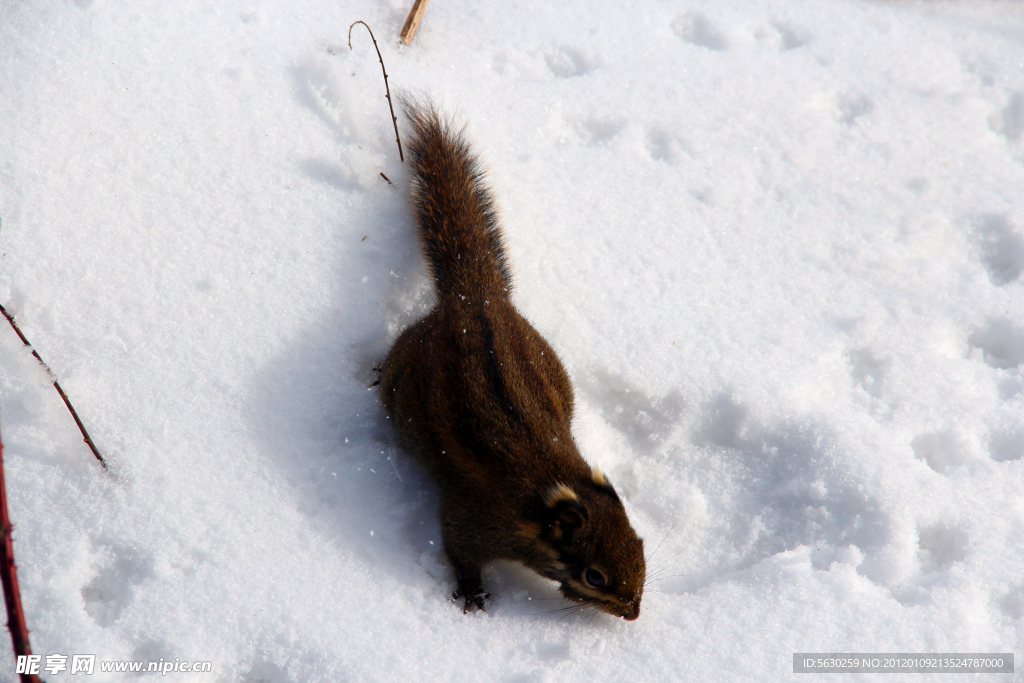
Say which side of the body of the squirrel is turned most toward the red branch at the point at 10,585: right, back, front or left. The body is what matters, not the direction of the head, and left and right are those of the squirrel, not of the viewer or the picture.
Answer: right

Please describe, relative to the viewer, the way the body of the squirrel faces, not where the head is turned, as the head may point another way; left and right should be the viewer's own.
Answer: facing the viewer and to the right of the viewer

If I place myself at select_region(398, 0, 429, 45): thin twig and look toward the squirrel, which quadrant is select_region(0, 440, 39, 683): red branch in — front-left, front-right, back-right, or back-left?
front-right

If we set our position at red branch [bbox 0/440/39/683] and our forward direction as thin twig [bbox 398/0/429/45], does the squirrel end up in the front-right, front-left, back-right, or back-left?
front-right

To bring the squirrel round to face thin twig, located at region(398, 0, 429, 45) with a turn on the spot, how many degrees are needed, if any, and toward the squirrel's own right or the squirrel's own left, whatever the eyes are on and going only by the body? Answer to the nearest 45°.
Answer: approximately 135° to the squirrel's own left

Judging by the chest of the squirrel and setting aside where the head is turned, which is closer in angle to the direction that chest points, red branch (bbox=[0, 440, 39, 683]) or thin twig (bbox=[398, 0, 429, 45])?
the red branch
